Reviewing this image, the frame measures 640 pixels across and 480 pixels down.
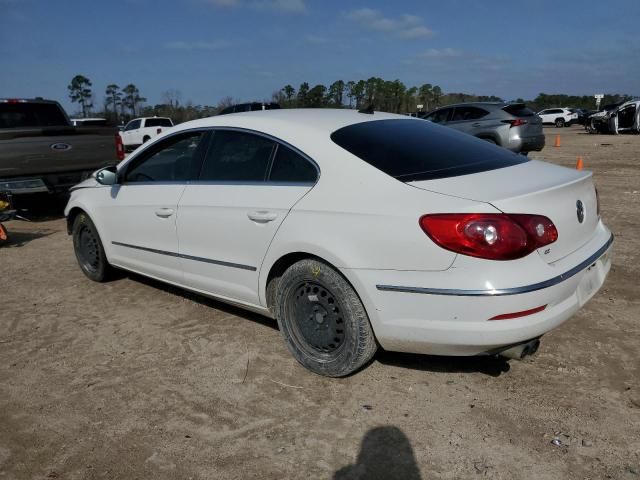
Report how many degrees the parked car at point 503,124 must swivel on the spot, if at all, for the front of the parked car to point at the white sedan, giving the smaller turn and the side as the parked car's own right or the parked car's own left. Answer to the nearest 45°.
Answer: approximately 135° to the parked car's own left

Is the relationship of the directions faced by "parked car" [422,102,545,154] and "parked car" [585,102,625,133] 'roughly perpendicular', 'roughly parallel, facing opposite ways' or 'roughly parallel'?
roughly parallel

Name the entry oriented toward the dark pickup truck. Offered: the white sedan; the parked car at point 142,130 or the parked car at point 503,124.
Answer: the white sedan

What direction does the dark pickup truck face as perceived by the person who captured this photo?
facing away from the viewer and to the left of the viewer

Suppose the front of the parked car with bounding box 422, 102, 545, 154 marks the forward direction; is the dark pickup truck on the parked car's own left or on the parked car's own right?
on the parked car's own left

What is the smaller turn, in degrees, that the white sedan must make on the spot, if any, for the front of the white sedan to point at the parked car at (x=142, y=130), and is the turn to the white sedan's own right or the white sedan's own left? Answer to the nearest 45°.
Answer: approximately 45° to the white sedan's own right

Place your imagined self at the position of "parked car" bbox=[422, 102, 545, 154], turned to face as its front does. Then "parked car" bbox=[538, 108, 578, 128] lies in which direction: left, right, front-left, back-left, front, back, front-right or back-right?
front-right

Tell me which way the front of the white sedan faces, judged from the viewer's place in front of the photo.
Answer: facing away from the viewer and to the left of the viewer

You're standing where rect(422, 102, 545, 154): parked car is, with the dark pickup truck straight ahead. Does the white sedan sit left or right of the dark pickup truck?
left
